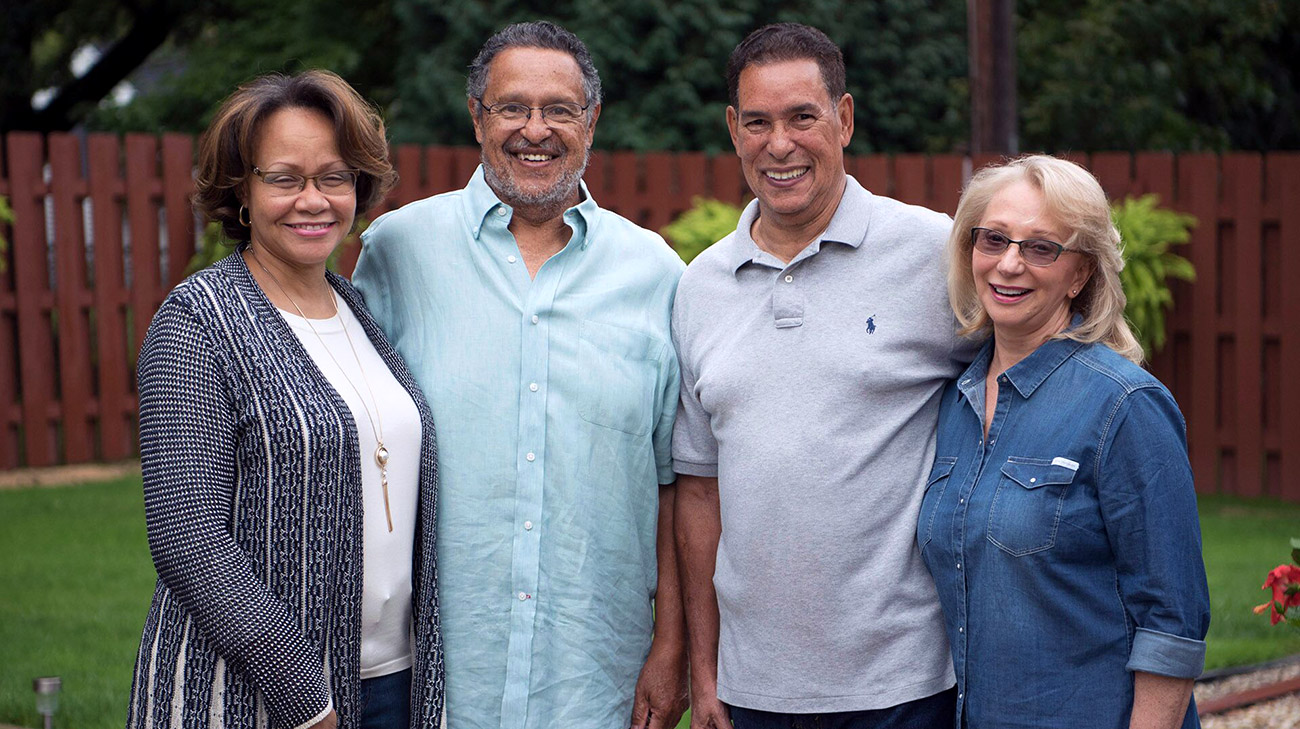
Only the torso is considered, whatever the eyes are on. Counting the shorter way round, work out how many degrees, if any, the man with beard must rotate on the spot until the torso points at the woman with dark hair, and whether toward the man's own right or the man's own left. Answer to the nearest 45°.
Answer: approximately 45° to the man's own right

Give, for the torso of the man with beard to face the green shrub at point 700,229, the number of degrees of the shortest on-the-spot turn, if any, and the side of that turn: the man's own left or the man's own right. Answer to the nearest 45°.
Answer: approximately 180°

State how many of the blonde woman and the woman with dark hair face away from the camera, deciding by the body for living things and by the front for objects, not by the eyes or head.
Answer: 0

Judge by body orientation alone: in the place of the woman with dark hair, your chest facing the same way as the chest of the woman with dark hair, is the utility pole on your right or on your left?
on your left

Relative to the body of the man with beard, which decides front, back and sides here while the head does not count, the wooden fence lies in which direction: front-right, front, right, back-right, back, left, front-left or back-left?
back

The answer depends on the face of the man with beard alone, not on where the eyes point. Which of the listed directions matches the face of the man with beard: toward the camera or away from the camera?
toward the camera

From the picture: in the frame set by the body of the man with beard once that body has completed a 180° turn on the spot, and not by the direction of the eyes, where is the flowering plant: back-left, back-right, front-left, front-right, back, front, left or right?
right

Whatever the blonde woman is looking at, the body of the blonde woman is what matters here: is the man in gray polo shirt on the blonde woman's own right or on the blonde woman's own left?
on the blonde woman's own right

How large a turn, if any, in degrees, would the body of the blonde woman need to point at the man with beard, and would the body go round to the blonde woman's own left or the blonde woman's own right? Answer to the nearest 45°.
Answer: approximately 45° to the blonde woman's own right

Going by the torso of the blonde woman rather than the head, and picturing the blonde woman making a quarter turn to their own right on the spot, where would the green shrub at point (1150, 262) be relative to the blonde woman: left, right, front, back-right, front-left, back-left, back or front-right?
front-right

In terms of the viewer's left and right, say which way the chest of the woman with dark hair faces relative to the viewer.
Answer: facing the viewer and to the right of the viewer

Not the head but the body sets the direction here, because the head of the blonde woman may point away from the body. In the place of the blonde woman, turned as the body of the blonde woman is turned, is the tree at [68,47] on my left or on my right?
on my right

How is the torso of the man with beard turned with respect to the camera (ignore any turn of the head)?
toward the camera

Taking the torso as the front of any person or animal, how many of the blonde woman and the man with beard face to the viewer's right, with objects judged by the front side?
0

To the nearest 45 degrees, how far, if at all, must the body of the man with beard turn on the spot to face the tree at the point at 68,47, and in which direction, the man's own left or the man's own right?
approximately 180°
